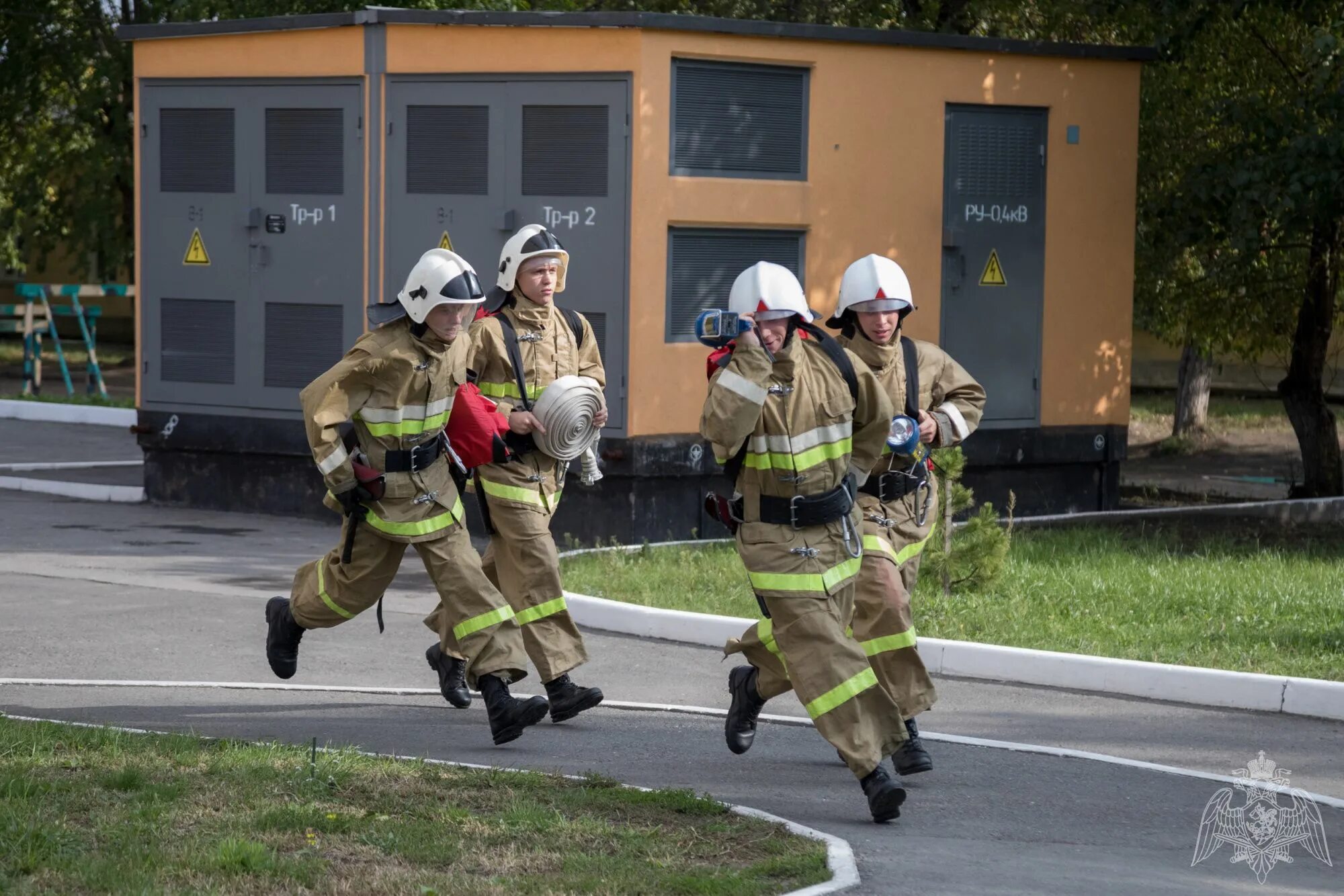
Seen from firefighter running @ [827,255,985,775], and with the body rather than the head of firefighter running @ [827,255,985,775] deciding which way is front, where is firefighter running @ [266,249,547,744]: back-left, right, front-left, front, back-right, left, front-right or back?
right

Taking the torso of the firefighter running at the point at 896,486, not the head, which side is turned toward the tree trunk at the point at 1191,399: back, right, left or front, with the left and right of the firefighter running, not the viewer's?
back

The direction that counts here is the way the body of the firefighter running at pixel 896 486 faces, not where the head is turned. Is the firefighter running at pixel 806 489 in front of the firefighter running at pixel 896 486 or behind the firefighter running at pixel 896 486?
in front

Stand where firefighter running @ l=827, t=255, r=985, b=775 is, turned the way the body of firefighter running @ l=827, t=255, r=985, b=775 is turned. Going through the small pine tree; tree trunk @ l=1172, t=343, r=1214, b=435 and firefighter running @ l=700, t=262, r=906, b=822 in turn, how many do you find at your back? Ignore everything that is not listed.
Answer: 2

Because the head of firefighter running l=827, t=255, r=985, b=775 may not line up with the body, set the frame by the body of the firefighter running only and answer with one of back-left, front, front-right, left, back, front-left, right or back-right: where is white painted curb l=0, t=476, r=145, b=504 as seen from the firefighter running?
back-right

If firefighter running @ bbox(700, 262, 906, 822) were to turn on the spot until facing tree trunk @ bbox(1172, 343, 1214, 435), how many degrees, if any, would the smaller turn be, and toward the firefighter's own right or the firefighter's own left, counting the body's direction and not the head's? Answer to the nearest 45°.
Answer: approximately 180°
